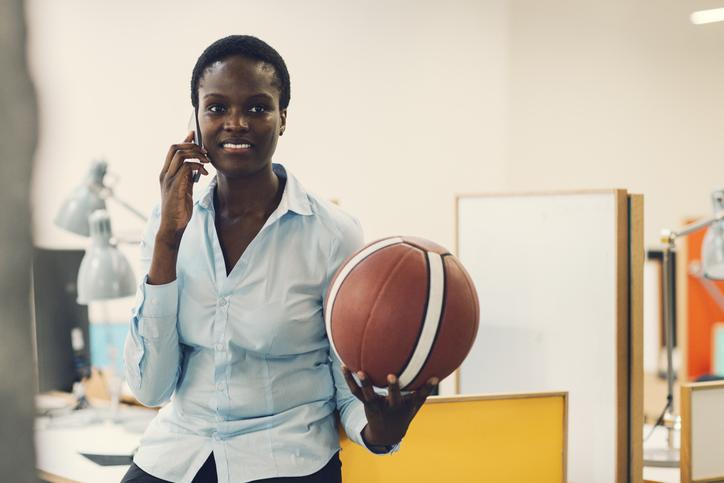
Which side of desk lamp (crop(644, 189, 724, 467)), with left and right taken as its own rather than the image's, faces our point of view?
right

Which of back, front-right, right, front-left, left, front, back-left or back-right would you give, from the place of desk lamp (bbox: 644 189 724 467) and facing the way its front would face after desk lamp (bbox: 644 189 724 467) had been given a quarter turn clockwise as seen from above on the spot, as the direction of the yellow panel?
front-right

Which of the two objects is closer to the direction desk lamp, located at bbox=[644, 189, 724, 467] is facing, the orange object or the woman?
the orange object

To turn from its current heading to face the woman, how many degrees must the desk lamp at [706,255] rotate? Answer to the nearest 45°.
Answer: approximately 135° to its right

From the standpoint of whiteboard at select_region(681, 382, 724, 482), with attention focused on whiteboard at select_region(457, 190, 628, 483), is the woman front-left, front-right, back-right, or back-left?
front-left

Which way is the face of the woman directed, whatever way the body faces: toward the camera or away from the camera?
toward the camera

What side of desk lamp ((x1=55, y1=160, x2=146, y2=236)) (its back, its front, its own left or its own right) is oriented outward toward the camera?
left

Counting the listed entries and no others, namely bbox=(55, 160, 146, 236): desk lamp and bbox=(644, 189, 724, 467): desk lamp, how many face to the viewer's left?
1

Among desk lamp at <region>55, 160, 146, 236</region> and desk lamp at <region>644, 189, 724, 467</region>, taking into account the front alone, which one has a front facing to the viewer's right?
desk lamp at <region>644, 189, 724, 467</region>

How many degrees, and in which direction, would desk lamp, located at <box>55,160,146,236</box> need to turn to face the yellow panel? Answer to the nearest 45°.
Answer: approximately 135° to its left

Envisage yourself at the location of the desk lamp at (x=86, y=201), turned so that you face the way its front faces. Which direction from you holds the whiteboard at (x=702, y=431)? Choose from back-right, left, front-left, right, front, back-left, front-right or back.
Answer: back-left

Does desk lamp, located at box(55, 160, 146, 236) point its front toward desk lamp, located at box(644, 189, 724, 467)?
no
